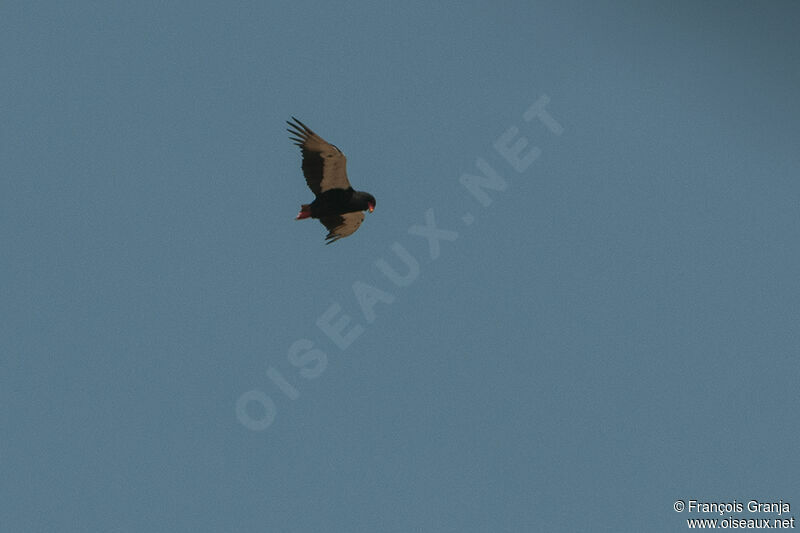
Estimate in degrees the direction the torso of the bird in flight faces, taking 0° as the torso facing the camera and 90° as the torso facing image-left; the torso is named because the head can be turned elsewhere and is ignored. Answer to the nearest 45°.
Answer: approximately 270°
